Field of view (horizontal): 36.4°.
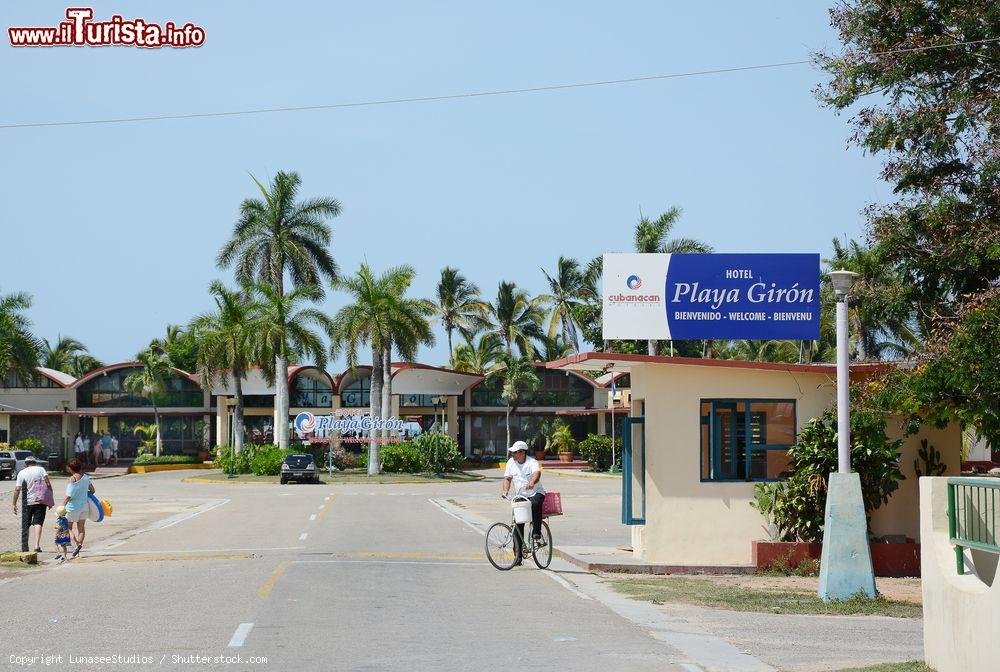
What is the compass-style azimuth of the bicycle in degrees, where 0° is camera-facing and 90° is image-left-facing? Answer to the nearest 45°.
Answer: approximately 45°

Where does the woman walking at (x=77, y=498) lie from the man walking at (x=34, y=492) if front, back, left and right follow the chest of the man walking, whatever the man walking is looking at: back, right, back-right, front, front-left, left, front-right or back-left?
back-right

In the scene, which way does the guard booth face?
to the viewer's left

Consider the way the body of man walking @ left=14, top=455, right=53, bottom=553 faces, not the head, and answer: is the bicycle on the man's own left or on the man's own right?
on the man's own right

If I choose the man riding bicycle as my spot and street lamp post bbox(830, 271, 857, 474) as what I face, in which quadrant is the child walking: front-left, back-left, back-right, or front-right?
back-right

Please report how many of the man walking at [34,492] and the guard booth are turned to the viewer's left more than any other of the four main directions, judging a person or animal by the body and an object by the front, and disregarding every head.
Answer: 1

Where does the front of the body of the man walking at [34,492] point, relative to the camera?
away from the camera

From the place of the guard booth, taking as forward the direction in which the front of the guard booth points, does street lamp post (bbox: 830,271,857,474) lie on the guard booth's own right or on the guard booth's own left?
on the guard booth's own left

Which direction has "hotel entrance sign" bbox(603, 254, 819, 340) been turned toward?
toward the camera

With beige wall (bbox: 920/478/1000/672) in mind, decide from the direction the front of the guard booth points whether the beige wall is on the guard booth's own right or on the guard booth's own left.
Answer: on the guard booth's own left

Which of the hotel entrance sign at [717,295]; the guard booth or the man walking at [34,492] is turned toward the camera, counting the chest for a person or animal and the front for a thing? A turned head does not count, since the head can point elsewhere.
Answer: the hotel entrance sign

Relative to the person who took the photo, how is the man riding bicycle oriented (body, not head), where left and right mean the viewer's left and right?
facing the viewer and to the left of the viewer

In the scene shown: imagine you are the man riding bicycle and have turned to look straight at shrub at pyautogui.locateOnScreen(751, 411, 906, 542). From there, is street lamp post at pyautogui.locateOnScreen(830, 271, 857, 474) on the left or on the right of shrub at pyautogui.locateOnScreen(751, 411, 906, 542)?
right
